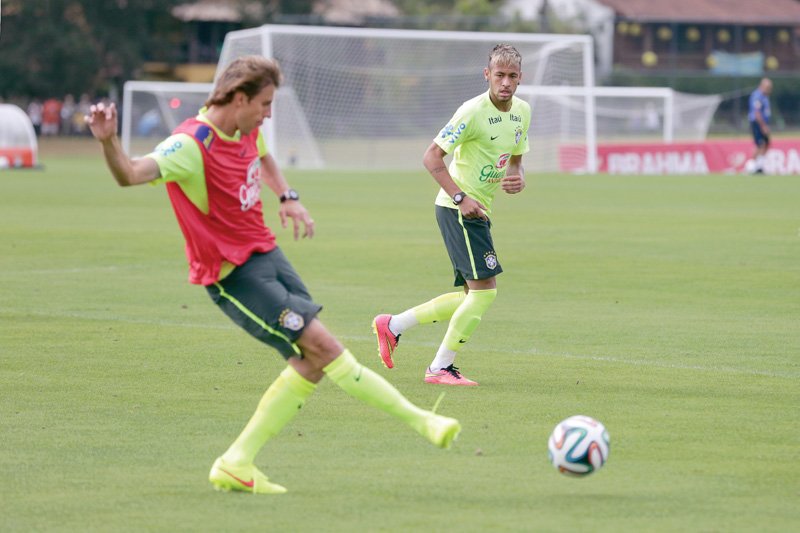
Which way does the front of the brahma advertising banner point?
toward the camera

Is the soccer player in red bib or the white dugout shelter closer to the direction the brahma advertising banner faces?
the soccer player in red bib

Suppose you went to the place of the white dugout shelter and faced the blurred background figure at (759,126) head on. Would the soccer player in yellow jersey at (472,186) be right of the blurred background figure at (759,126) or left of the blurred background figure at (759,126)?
right

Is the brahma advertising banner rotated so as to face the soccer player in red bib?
yes

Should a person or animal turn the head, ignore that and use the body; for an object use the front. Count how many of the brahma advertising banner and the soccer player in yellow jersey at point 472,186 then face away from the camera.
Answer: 0

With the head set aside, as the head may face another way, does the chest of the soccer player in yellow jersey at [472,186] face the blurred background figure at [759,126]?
no

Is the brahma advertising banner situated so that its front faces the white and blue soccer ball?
yes

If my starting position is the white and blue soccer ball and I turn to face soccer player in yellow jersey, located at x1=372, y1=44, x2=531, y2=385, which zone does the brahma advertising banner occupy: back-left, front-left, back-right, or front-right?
front-right

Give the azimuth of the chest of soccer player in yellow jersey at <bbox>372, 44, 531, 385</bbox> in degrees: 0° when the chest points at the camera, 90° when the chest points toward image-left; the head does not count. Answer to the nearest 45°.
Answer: approximately 315°

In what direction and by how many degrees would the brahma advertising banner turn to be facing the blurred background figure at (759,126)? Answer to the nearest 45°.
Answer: approximately 45° to its left

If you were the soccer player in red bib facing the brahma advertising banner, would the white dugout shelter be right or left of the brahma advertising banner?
left

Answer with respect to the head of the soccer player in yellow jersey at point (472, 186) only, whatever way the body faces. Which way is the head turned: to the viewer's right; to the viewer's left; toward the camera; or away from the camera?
toward the camera

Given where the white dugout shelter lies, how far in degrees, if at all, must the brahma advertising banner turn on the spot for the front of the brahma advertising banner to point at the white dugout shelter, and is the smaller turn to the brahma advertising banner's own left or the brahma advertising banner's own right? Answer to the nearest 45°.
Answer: approximately 90° to the brahma advertising banner's own right

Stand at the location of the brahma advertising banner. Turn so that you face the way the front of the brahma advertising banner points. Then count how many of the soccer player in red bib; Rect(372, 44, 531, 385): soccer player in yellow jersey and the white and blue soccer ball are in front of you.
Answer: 3

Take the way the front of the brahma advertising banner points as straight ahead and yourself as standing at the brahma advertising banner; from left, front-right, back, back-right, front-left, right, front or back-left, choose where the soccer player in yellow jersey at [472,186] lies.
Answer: front

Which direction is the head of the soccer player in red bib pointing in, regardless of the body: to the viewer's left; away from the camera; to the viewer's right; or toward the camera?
to the viewer's right
